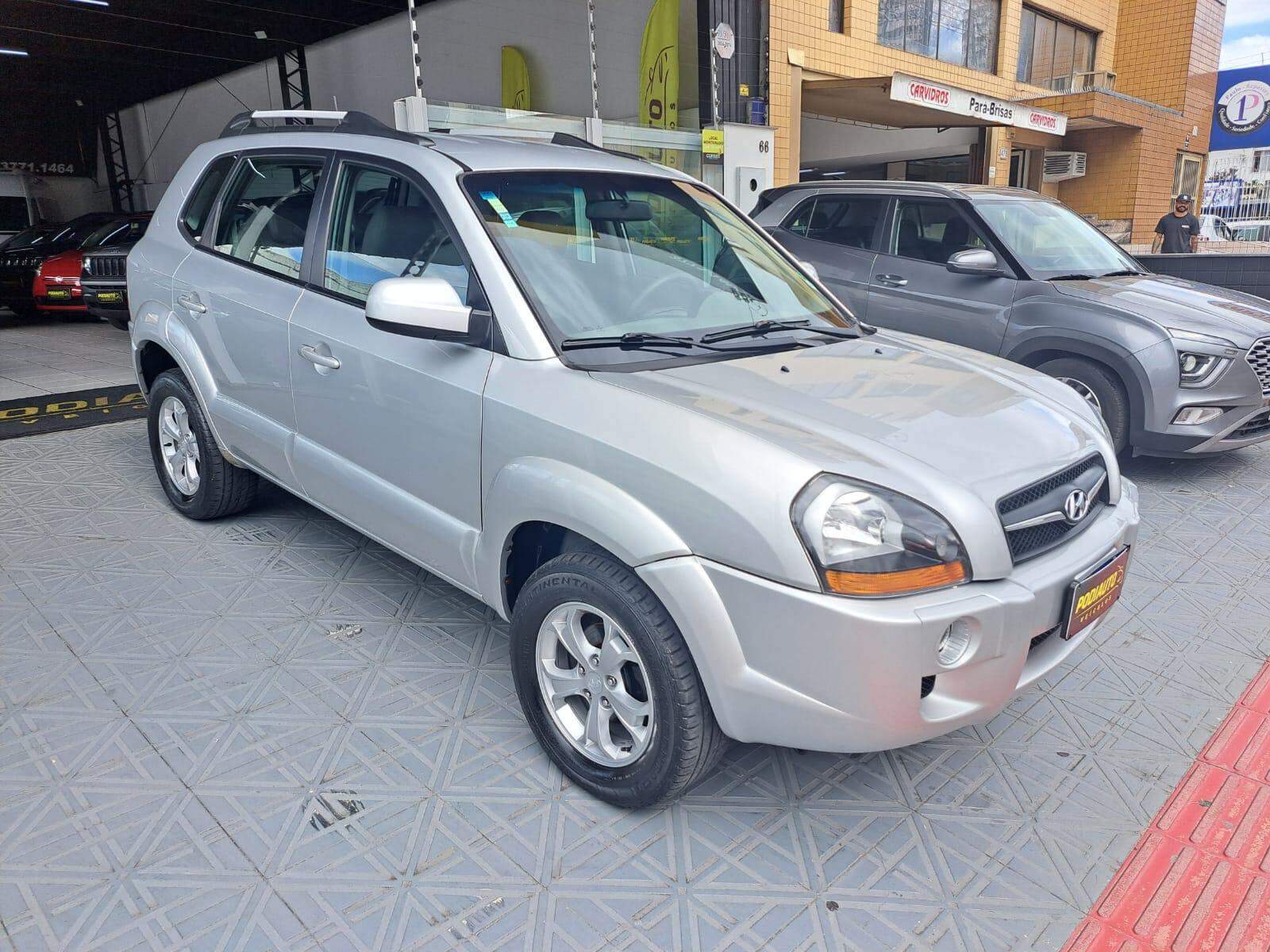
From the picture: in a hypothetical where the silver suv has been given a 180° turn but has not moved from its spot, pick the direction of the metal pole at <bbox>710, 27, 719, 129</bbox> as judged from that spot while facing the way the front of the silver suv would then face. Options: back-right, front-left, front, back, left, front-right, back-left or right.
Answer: front-right

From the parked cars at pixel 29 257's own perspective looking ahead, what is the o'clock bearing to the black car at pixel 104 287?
the black car at pixel 104 287 is roughly at 10 o'clock from the parked cars at pixel 29 257.

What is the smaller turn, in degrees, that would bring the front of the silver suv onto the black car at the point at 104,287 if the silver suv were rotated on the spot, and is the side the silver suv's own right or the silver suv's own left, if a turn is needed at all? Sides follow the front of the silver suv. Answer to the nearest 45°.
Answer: approximately 180°

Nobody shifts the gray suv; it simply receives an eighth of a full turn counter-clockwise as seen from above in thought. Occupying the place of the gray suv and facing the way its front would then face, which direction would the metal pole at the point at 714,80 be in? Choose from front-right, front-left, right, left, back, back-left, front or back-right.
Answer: back-left

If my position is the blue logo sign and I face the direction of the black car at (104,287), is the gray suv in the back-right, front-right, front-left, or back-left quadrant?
front-left

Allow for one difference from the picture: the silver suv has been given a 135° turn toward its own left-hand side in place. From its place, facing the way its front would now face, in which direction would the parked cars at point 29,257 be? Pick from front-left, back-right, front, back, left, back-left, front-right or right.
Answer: front-left

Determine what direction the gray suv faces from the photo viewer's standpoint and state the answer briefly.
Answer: facing the viewer and to the right of the viewer

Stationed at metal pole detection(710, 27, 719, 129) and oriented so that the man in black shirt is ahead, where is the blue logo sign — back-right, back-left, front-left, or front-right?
front-left

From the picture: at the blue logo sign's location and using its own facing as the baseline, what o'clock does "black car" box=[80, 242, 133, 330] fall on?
The black car is roughly at 1 o'clock from the blue logo sign.

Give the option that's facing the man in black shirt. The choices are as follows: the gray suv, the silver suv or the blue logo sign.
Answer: the blue logo sign

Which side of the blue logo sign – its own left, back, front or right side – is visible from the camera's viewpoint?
front

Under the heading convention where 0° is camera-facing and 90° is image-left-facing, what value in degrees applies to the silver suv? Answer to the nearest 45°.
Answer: approximately 315°

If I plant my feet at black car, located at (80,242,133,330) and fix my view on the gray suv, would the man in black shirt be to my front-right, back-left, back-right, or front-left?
front-left

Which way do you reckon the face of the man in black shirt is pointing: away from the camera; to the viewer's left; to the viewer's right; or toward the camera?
toward the camera

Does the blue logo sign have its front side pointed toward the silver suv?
yes

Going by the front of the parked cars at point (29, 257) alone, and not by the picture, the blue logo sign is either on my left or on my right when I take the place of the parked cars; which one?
on my left

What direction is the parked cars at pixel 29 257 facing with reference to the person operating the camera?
facing the viewer and to the left of the viewer

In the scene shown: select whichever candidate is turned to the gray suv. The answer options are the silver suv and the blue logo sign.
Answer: the blue logo sign

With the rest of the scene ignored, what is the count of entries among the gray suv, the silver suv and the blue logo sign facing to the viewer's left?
0
